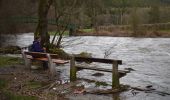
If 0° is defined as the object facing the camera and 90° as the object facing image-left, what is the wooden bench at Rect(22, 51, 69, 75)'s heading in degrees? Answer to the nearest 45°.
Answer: approximately 225°
